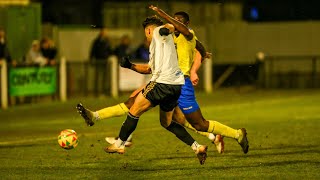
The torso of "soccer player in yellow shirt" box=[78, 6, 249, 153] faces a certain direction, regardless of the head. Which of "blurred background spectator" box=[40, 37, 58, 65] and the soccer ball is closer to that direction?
the soccer ball

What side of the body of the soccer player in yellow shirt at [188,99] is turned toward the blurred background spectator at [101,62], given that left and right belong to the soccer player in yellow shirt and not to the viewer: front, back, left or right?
right

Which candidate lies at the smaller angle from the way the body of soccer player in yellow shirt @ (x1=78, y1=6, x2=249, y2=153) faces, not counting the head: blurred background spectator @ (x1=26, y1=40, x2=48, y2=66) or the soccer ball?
the soccer ball

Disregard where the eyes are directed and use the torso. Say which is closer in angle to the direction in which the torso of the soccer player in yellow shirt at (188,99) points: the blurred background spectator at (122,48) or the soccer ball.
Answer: the soccer ball

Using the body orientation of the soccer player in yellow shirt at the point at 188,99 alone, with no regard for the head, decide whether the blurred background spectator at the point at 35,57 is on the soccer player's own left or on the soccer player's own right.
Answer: on the soccer player's own right

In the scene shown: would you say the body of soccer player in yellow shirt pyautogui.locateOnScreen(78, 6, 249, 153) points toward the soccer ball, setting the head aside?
yes

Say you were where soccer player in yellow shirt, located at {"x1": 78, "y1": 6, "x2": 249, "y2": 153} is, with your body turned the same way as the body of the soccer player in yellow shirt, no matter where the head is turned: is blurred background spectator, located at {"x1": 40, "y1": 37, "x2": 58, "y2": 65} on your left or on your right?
on your right

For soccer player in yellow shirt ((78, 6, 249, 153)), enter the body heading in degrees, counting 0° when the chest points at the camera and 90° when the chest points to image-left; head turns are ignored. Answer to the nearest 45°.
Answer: approximately 90°

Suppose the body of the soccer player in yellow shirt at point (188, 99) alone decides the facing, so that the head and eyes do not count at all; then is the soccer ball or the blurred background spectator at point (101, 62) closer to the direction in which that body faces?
the soccer ball

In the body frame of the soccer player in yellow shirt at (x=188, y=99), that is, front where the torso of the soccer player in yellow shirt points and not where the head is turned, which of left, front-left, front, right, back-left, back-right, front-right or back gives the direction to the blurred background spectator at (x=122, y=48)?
right
